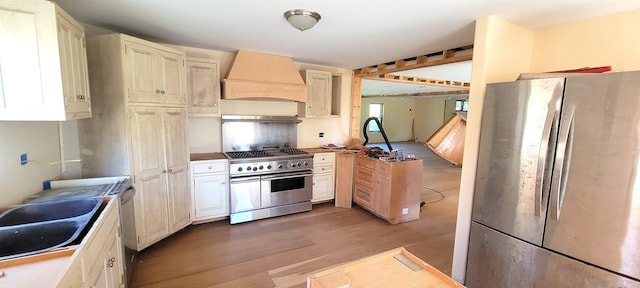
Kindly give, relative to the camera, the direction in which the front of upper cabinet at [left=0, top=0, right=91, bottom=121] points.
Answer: facing to the right of the viewer

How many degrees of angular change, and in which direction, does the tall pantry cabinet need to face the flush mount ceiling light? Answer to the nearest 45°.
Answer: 0° — it already faces it

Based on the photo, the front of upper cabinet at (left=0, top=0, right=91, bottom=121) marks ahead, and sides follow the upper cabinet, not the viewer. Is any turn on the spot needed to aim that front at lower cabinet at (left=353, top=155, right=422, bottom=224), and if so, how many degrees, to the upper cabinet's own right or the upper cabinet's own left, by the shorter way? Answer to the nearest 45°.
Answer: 0° — it already faces it

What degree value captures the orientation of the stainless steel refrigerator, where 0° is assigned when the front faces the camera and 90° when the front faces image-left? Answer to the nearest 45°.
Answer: approximately 45°

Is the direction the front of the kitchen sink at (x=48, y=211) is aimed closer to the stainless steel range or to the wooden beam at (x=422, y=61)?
the wooden beam

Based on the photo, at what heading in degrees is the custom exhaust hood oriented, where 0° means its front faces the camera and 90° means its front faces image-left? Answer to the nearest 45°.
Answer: approximately 0°

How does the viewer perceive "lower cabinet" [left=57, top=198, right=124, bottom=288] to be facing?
facing to the right of the viewer

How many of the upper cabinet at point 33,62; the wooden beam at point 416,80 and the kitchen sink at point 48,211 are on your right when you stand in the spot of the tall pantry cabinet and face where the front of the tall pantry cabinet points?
2

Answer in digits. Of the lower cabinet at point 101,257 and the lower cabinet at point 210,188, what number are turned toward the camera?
1

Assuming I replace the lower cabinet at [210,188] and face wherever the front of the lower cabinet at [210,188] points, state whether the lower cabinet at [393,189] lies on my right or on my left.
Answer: on my left
